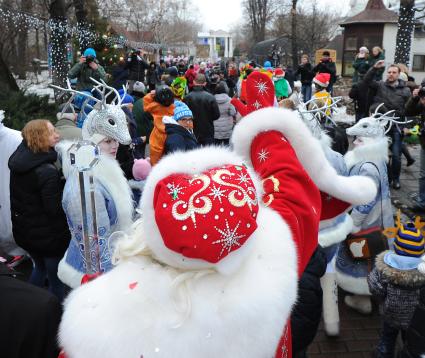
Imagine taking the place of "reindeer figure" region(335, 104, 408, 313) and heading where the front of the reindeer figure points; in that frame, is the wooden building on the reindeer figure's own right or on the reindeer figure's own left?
on the reindeer figure's own right

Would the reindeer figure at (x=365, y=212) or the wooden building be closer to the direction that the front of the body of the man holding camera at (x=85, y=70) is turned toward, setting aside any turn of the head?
the reindeer figure

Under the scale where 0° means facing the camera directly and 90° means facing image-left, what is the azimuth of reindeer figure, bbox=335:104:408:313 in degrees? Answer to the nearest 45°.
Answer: approximately 90°

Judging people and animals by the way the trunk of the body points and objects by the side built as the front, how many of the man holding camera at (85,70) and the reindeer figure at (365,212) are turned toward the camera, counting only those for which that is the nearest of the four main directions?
1

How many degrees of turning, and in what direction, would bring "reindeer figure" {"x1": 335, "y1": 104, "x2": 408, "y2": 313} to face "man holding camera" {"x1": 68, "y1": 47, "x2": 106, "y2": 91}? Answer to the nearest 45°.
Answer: approximately 45° to its right

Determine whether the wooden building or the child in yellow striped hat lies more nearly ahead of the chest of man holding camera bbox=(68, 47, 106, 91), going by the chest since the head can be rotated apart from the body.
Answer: the child in yellow striped hat

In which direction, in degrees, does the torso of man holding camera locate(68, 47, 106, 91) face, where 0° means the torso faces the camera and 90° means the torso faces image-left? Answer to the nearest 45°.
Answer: approximately 0°

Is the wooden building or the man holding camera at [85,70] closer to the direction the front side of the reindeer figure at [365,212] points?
the man holding camera

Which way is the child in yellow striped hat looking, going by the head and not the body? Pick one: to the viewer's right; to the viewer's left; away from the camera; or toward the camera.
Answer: away from the camera
